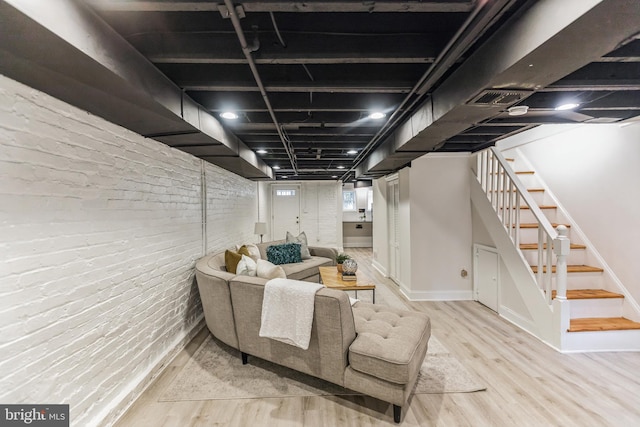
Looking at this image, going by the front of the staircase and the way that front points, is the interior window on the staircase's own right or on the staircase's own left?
on the staircase's own right

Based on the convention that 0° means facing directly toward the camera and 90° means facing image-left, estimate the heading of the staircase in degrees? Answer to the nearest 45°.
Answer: approximately 0°

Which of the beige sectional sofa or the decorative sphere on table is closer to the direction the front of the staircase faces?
the beige sectional sofa

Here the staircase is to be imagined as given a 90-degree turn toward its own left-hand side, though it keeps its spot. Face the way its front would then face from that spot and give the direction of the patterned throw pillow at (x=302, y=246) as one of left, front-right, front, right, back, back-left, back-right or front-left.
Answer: back
